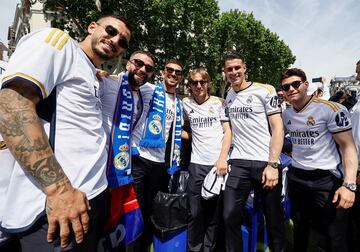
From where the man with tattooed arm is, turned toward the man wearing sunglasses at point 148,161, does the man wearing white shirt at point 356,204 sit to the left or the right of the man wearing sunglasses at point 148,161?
right

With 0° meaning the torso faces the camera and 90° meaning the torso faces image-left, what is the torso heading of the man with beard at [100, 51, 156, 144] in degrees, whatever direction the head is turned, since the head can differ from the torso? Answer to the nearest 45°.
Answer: approximately 315°

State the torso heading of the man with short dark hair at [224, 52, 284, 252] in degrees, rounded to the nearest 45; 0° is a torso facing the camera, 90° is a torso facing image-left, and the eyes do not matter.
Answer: approximately 45°

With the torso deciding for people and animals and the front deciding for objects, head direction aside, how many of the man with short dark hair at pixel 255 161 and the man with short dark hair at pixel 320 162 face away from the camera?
0

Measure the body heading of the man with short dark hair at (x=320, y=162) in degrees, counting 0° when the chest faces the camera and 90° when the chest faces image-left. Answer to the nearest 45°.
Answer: approximately 45°

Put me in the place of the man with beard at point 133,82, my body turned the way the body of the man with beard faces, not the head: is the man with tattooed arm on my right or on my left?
on my right

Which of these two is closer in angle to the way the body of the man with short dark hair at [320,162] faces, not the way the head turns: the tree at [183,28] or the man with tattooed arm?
the man with tattooed arm

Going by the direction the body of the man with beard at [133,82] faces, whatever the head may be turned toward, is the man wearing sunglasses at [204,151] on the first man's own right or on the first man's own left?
on the first man's own left
